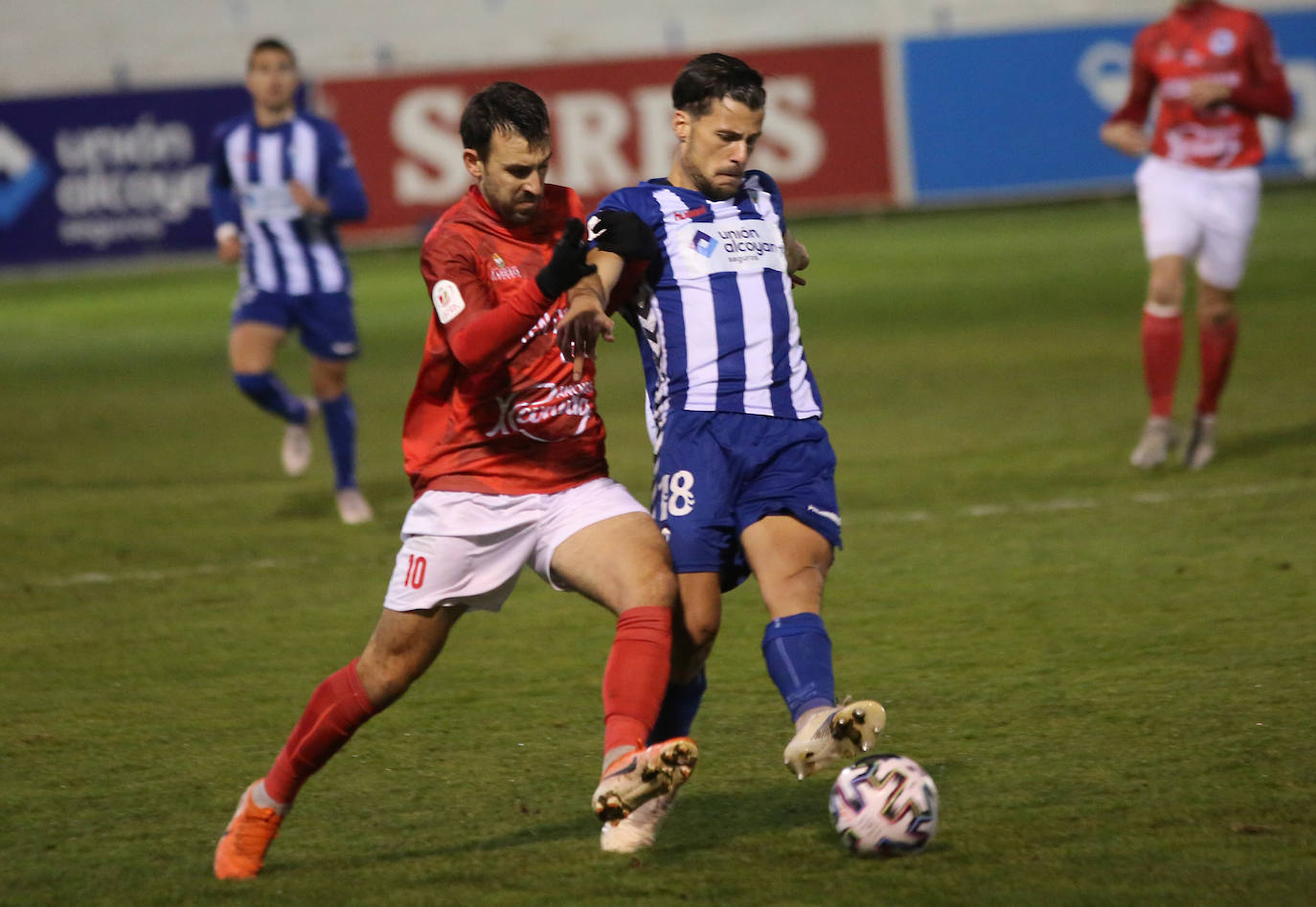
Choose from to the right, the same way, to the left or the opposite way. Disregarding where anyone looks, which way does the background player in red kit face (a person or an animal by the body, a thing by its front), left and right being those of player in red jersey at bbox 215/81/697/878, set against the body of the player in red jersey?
to the right

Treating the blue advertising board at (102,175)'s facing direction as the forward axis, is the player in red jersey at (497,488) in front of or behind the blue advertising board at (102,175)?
in front

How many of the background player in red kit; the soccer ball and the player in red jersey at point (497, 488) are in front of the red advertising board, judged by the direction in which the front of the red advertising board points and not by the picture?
3

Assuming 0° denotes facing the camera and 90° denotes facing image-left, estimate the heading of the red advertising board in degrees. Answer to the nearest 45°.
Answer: approximately 0°

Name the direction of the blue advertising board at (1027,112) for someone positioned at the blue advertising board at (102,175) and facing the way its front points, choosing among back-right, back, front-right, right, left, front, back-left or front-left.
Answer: left

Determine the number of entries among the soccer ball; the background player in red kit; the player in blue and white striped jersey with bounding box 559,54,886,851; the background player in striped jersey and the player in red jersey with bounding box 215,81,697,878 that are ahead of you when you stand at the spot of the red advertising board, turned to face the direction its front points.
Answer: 5

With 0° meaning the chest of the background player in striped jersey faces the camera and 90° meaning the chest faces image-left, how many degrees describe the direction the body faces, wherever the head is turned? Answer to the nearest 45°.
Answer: approximately 0°

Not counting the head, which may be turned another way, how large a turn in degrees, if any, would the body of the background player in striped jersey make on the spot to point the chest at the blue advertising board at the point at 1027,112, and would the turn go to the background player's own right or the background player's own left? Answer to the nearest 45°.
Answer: approximately 135° to the background player's own left

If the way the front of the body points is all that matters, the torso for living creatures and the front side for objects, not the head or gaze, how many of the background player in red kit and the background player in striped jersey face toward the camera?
2

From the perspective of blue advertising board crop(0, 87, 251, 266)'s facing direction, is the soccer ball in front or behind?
in front

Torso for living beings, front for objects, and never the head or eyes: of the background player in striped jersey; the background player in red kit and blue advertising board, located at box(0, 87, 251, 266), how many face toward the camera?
3
